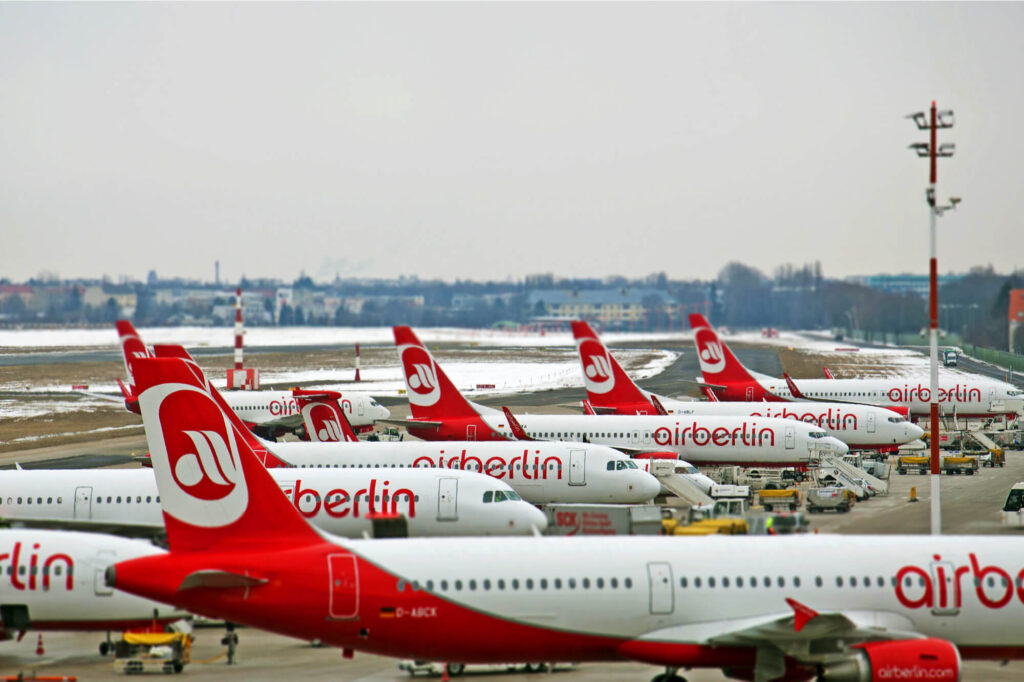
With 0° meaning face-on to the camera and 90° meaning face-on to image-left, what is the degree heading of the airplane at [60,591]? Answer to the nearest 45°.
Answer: approximately 270°

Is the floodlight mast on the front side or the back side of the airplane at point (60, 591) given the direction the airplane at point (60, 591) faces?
on the front side

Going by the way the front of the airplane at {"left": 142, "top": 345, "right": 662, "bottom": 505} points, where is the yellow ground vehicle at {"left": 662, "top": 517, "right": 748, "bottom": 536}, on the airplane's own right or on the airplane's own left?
on the airplane's own right

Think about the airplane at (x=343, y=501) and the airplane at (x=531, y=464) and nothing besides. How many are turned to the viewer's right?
2

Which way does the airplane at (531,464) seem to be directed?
to the viewer's right

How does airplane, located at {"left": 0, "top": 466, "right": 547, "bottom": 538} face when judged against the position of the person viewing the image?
facing to the right of the viewer

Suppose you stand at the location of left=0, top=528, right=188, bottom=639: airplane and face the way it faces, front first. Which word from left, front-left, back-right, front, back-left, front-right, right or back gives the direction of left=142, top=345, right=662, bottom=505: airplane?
front-left

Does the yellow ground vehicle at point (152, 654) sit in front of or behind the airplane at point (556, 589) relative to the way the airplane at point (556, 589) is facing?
behind

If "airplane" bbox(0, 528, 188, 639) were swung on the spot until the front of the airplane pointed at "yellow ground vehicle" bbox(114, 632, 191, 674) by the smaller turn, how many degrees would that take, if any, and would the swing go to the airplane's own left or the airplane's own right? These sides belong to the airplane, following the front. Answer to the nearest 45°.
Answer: approximately 45° to the airplane's own right

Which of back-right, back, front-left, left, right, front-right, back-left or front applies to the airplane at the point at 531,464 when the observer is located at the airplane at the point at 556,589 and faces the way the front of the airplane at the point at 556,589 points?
left

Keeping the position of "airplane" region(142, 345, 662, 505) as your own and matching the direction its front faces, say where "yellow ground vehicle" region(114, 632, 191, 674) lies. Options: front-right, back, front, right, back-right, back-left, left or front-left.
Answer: back-right

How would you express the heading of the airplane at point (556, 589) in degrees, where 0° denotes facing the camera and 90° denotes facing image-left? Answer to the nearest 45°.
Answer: approximately 270°
